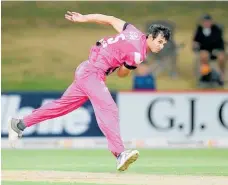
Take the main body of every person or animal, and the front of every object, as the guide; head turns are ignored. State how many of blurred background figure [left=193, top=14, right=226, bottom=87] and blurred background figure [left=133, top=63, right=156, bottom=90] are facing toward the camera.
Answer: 2

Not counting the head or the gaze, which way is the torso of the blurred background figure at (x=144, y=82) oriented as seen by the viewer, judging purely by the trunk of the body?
toward the camera

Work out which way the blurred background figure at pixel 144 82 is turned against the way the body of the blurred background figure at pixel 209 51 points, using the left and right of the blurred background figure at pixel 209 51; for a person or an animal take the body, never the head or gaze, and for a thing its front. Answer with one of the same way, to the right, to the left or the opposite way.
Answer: the same way
